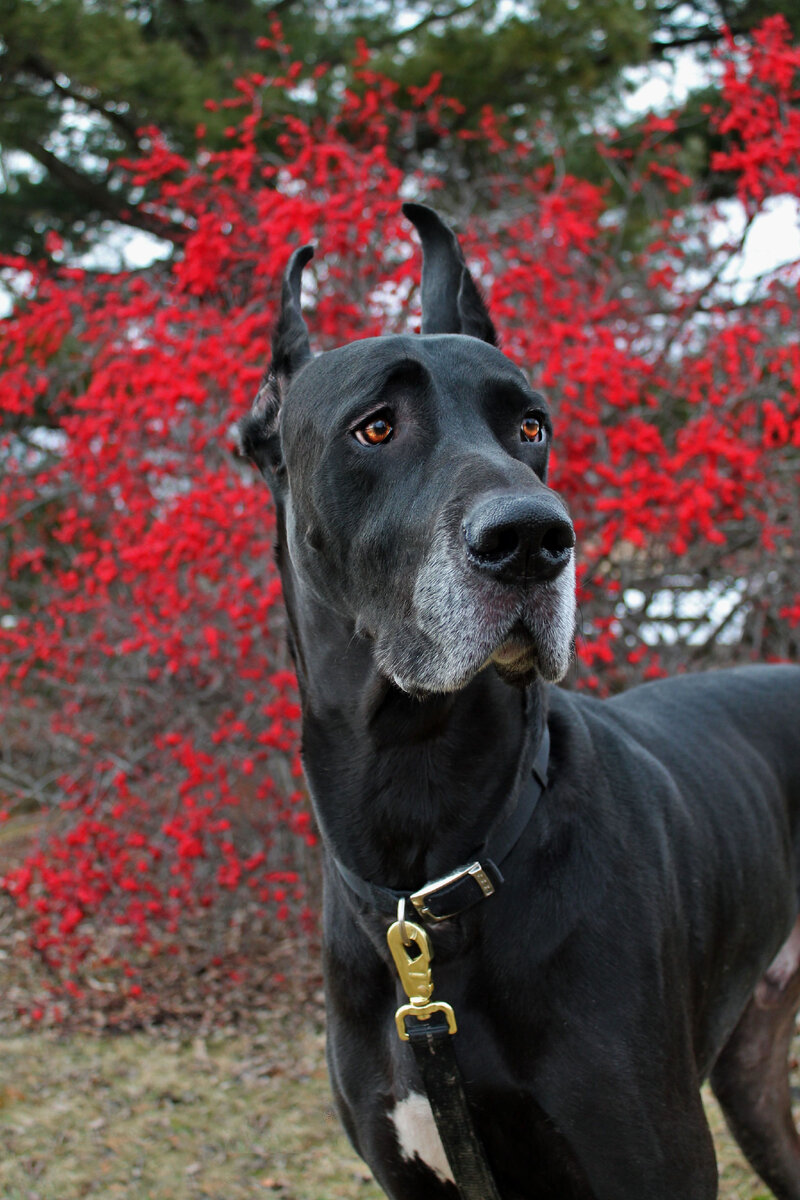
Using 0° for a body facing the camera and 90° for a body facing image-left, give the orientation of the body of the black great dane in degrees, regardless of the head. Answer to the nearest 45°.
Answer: approximately 45°

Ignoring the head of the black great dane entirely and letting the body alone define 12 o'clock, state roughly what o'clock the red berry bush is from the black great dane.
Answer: The red berry bush is roughly at 4 o'clock from the black great dane.
